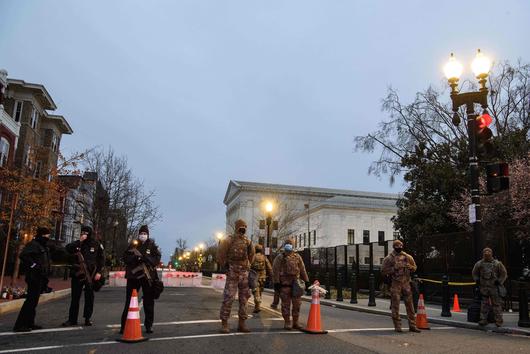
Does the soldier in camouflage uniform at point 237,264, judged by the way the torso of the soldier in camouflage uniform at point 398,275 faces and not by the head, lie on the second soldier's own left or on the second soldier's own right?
on the second soldier's own right

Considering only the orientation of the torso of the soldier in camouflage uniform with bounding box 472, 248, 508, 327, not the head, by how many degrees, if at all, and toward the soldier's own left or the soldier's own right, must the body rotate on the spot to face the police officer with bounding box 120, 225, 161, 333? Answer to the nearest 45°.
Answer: approximately 45° to the soldier's own right

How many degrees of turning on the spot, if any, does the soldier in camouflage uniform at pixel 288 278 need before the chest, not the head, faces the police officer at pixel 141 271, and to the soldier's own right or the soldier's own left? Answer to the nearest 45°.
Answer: approximately 45° to the soldier's own right

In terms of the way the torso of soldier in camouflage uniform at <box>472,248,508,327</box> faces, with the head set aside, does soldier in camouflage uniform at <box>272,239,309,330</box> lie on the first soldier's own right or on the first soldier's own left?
on the first soldier's own right

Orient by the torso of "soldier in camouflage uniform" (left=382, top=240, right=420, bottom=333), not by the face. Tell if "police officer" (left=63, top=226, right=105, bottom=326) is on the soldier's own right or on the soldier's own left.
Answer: on the soldier's own right

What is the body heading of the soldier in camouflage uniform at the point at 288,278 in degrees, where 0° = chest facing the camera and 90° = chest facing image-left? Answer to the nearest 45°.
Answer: approximately 0°

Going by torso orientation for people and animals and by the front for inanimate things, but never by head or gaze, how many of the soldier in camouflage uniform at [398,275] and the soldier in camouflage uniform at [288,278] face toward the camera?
2

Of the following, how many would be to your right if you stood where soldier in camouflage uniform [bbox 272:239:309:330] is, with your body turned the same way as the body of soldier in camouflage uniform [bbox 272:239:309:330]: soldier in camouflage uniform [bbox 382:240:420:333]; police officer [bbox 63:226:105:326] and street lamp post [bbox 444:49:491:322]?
1

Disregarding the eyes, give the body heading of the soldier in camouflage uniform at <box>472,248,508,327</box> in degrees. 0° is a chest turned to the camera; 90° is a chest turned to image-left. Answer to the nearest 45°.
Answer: approximately 0°

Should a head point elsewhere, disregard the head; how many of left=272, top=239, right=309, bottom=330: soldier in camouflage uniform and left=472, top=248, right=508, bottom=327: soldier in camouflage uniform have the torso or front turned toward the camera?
2
